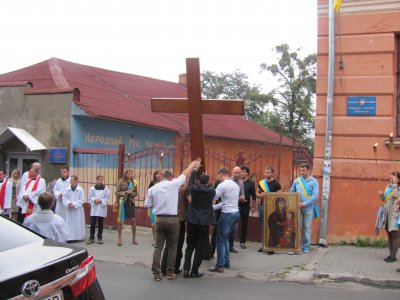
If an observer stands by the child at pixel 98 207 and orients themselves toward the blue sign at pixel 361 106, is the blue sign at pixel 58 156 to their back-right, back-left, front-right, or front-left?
back-left

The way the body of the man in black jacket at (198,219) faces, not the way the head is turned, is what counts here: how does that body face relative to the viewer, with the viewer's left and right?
facing away from the viewer

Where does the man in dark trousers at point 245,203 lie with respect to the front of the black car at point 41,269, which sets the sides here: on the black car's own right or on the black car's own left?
on the black car's own right

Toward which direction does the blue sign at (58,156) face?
toward the camera

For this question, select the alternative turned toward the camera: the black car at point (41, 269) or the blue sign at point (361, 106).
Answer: the blue sign

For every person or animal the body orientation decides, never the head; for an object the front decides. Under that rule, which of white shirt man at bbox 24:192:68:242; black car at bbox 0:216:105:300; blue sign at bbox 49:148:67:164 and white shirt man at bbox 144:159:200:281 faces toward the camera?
the blue sign

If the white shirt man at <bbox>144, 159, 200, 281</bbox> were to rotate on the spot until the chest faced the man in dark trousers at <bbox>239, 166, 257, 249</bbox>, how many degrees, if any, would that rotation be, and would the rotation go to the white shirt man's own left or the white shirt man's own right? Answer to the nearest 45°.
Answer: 0° — they already face them

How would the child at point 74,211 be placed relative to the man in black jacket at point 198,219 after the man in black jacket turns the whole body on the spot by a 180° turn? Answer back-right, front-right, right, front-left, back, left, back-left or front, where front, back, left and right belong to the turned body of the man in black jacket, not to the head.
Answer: back-right

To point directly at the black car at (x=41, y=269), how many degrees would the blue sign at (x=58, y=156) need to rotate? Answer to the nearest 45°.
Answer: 0° — it already faces it

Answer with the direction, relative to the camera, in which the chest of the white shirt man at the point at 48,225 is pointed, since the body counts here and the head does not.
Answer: away from the camera

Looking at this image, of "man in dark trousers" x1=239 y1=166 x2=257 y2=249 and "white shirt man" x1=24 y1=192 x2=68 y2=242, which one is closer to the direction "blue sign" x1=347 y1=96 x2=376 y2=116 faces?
the white shirt man

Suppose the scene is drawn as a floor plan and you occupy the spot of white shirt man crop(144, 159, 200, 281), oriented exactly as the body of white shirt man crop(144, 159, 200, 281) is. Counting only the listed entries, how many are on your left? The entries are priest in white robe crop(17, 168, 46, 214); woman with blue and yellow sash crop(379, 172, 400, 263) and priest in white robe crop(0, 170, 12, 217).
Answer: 2

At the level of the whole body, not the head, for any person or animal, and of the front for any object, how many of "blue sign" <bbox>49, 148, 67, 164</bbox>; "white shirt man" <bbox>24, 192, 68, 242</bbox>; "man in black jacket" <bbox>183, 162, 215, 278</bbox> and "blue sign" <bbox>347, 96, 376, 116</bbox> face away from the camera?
2

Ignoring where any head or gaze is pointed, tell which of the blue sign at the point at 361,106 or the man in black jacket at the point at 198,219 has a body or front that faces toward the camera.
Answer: the blue sign

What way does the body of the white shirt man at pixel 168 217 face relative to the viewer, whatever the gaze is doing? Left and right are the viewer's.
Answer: facing away from the viewer and to the right of the viewer
